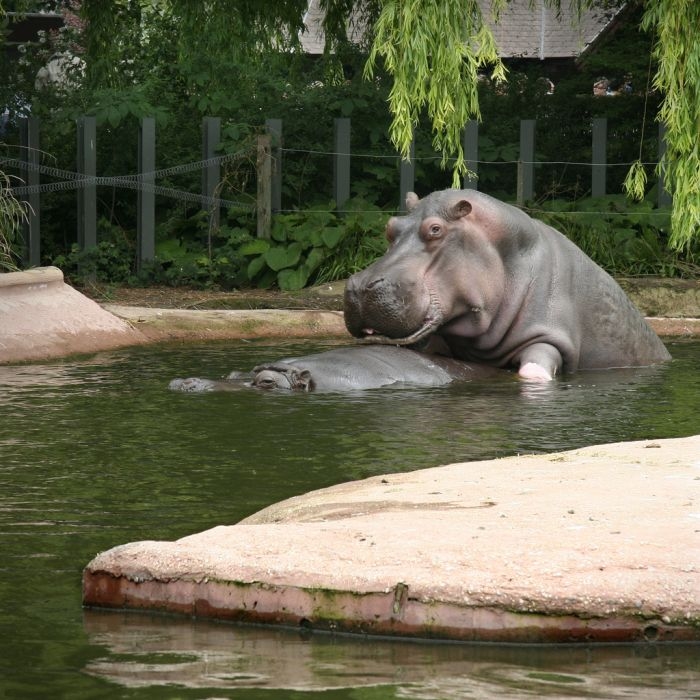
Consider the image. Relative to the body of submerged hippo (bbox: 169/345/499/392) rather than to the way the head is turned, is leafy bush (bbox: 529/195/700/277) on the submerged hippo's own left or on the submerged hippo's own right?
on the submerged hippo's own right

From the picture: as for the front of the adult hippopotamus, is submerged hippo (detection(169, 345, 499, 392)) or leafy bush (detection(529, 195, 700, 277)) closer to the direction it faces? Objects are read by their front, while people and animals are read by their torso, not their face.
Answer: the submerged hippo

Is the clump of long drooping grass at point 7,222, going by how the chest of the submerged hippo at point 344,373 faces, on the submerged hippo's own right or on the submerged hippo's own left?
on the submerged hippo's own right

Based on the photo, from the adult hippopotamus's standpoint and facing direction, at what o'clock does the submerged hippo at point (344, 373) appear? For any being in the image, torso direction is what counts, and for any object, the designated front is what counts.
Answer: The submerged hippo is roughly at 12 o'clock from the adult hippopotamus.

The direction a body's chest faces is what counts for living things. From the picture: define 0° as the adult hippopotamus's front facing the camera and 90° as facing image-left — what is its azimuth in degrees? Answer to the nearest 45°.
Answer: approximately 45°

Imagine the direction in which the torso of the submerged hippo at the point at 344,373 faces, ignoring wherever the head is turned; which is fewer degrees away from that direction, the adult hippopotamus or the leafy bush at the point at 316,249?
the leafy bush

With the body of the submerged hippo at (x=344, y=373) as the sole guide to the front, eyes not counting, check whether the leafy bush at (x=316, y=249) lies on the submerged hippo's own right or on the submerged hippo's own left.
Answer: on the submerged hippo's own right

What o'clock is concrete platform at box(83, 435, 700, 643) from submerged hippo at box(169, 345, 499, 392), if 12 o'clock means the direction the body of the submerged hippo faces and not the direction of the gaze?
The concrete platform is roughly at 9 o'clock from the submerged hippo.

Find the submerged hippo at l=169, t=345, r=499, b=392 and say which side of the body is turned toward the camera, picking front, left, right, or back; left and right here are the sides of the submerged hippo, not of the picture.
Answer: left
